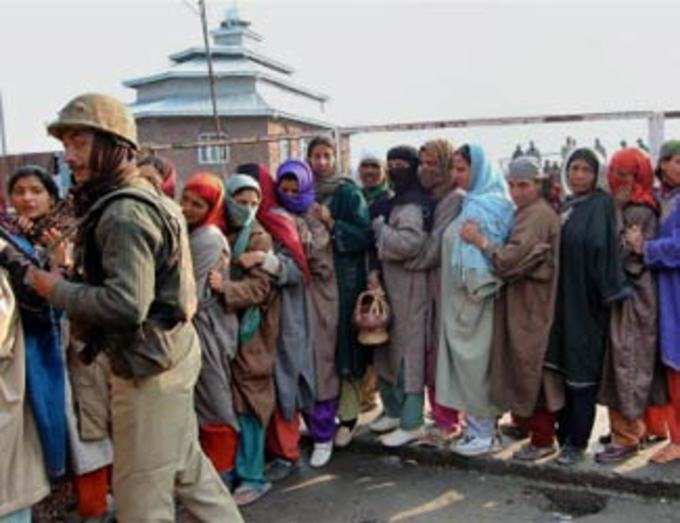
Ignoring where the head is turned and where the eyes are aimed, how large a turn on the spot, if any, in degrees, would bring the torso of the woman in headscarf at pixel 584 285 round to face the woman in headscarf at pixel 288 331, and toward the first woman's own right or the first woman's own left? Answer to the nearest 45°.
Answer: approximately 45° to the first woman's own right

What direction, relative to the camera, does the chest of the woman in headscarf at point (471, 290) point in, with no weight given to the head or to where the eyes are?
to the viewer's left

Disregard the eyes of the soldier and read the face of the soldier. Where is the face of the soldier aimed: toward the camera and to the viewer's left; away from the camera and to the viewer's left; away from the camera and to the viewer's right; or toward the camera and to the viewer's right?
toward the camera and to the viewer's left

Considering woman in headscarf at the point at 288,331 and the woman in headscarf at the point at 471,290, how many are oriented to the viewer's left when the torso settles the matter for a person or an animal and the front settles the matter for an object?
2

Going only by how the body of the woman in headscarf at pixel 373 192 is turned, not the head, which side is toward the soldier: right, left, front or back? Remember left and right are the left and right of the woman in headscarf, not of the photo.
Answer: front

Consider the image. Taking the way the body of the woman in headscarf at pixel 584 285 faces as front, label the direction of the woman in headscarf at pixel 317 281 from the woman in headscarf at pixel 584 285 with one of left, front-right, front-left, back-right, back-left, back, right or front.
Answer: front-right

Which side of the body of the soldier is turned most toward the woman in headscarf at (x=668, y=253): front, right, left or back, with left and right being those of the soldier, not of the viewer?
back

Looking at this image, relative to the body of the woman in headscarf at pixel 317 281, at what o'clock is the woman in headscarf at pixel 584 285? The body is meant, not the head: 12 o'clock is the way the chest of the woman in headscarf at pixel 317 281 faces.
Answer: the woman in headscarf at pixel 584 285 is roughly at 8 o'clock from the woman in headscarf at pixel 317 281.

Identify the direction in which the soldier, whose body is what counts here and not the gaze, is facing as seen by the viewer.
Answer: to the viewer's left

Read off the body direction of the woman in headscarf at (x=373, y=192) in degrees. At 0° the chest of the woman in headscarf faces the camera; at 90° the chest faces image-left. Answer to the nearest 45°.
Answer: approximately 45°

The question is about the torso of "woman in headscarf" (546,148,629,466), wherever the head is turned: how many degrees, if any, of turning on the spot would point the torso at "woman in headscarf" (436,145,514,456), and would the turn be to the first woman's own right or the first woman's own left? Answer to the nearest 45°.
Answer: approximately 45° to the first woman's own right
